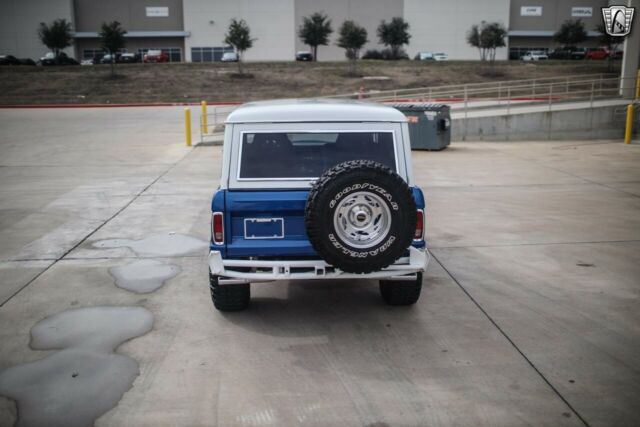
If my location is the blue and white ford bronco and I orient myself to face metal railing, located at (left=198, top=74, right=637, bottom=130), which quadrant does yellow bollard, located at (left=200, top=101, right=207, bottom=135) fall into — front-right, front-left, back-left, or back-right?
front-left

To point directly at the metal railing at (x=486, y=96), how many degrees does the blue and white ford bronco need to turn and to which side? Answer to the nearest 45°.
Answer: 0° — it already faces it

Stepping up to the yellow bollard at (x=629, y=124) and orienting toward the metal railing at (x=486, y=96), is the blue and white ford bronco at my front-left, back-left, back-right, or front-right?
back-left

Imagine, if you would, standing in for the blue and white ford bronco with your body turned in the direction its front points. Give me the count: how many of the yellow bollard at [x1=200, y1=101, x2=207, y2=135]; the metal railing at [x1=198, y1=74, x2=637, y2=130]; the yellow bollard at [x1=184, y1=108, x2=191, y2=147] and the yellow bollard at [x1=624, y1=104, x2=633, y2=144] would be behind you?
0

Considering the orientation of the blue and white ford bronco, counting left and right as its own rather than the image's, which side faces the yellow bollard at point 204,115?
front

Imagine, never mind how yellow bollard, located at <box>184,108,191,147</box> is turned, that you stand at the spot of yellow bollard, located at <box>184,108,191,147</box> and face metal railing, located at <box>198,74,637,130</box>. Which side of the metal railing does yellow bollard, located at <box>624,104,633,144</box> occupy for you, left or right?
right

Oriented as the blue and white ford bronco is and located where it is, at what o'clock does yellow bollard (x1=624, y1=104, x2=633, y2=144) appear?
The yellow bollard is roughly at 1 o'clock from the blue and white ford bronco.

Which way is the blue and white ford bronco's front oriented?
away from the camera

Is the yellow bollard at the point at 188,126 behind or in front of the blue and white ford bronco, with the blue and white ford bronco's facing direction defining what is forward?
in front
